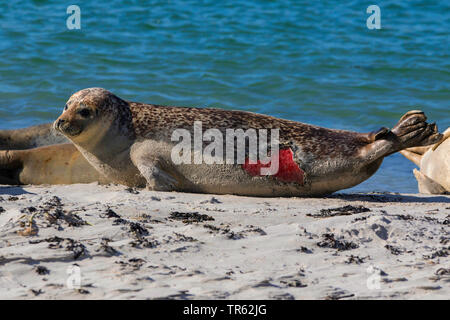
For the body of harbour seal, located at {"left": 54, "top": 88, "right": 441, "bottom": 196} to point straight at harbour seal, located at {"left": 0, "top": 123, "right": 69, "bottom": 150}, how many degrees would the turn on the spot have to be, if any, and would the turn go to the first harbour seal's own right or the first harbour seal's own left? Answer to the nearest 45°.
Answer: approximately 45° to the first harbour seal's own right

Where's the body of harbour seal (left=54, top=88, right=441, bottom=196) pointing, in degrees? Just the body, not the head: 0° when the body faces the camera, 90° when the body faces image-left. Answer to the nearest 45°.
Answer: approximately 90°

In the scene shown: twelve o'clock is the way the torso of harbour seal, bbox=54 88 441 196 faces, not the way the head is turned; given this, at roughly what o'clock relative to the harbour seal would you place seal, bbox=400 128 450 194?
The seal is roughly at 5 o'clock from the harbour seal.

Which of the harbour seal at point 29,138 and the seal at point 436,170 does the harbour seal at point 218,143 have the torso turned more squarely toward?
the harbour seal
